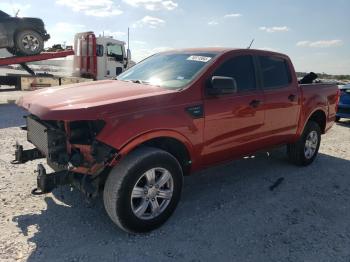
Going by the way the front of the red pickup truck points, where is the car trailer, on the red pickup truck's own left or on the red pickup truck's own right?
on the red pickup truck's own right

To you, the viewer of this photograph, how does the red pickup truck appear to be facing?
facing the viewer and to the left of the viewer

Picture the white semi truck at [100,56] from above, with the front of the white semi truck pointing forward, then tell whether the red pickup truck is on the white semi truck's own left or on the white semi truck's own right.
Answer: on the white semi truck's own right

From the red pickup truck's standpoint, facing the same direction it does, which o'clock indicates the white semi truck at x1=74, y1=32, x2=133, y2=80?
The white semi truck is roughly at 4 o'clock from the red pickup truck.
